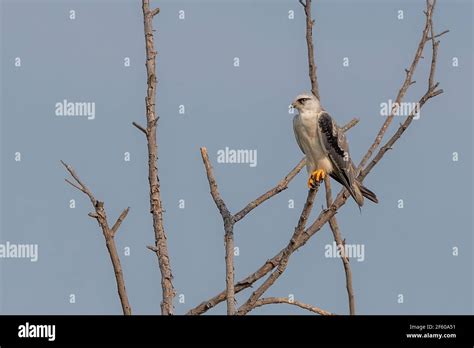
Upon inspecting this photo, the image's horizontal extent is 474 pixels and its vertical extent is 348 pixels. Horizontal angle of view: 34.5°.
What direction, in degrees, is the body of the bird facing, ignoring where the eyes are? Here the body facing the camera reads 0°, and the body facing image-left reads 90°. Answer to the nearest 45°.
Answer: approximately 45°
